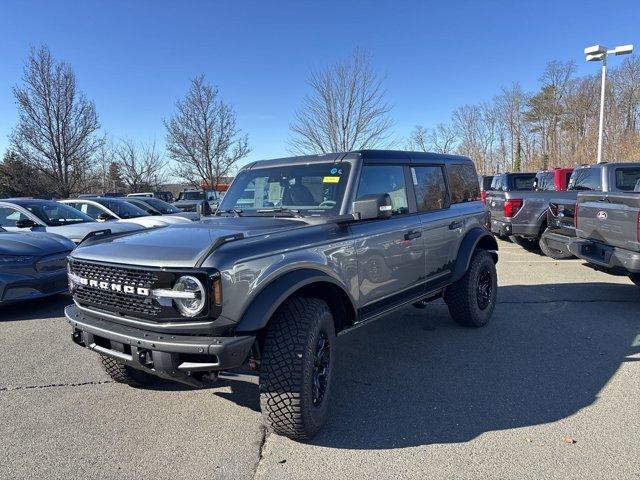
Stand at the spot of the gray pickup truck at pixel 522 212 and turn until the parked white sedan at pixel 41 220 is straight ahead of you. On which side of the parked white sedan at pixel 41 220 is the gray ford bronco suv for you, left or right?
left

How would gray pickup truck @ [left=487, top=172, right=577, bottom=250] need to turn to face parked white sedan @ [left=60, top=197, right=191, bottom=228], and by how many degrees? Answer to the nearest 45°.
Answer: approximately 135° to its left

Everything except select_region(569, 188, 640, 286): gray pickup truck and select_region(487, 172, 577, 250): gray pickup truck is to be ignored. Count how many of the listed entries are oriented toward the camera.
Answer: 0

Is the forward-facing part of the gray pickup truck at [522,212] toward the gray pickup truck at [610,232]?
no

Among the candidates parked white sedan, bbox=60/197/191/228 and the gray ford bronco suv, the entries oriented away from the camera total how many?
0

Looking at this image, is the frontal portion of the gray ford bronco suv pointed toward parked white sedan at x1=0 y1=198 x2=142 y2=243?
no

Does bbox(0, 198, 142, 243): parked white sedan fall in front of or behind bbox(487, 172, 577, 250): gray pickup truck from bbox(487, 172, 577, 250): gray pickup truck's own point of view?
behind

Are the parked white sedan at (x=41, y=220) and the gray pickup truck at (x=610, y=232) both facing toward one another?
no

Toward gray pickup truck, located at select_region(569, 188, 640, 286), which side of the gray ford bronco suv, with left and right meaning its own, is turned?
back

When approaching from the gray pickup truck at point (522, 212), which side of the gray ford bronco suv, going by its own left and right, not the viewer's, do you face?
back

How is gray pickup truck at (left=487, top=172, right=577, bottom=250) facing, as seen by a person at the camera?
facing away from the viewer and to the right of the viewer

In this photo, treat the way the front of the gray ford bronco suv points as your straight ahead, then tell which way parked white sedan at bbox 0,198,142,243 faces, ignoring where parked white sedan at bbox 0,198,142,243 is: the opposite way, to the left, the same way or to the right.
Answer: to the left

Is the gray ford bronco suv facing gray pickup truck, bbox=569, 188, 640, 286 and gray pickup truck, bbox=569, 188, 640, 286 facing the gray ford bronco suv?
no

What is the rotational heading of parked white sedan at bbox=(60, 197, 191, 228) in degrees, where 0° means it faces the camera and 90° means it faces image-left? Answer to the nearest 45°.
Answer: approximately 315°

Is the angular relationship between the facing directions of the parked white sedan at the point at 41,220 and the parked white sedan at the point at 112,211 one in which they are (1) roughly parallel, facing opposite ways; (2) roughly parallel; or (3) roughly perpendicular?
roughly parallel

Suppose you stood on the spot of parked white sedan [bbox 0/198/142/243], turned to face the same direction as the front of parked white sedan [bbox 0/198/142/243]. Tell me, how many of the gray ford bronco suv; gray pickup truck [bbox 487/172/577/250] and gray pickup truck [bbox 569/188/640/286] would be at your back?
0

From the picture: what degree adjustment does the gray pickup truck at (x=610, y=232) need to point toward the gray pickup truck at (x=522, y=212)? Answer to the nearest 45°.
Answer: approximately 45° to its left
